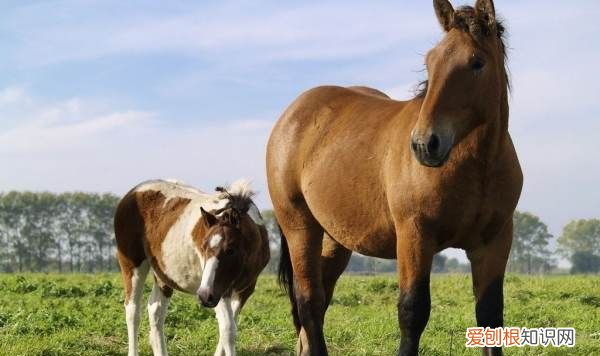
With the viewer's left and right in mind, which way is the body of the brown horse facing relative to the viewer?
facing the viewer and to the right of the viewer

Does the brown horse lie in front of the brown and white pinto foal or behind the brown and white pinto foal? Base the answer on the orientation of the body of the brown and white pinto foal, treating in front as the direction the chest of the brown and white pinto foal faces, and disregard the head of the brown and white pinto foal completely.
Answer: in front

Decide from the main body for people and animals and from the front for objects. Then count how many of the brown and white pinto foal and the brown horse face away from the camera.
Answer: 0
